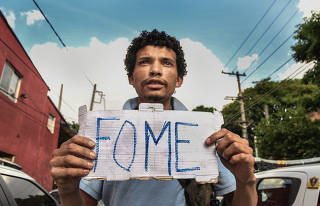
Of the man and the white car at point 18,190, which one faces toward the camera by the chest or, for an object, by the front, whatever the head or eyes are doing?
the man

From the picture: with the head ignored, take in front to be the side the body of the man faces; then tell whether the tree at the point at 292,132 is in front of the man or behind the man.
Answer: behind

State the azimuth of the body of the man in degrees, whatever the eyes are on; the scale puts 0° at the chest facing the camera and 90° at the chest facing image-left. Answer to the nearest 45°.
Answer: approximately 0°

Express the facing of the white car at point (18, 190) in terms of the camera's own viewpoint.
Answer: facing away from the viewer and to the right of the viewer

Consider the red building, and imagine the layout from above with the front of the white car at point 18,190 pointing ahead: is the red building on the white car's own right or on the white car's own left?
on the white car's own left

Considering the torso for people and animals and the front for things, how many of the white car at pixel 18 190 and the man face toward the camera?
1

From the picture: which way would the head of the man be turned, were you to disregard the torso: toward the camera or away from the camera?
toward the camera

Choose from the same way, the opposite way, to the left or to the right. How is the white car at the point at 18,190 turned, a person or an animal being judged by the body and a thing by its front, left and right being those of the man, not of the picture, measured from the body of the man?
the opposite way

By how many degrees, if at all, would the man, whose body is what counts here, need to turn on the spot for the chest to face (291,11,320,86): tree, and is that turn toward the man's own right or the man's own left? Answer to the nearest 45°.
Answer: approximately 135° to the man's own left

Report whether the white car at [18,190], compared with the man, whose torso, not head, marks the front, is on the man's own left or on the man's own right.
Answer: on the man's own right

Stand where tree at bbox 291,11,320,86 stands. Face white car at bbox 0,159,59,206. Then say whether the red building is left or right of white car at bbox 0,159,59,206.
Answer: right
